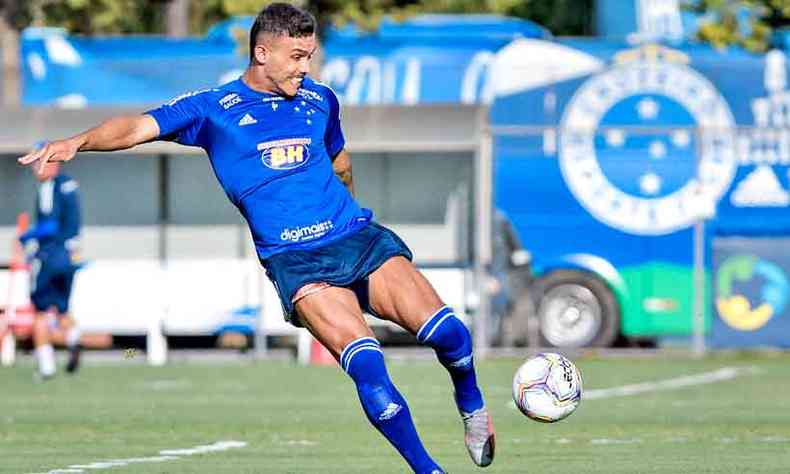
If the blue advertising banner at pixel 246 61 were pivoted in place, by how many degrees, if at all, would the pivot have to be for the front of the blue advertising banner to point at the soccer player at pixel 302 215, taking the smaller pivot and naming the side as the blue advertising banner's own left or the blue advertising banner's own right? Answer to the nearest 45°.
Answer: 0° — it already faces them

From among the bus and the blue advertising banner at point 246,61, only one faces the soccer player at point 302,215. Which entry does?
the blue advertising banner

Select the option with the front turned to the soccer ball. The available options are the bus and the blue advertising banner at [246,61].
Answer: the blue advertising banner

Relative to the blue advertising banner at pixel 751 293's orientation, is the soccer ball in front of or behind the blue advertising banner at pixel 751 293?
in front

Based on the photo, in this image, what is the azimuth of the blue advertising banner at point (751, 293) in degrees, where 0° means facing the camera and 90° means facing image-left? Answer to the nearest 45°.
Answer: approximately 0°

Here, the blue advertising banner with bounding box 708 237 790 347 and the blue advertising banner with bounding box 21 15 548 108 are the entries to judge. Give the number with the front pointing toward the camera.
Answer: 2

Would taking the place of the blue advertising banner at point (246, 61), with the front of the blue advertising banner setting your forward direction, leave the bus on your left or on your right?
on your left

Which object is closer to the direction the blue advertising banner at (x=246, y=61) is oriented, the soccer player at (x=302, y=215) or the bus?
the soccer player

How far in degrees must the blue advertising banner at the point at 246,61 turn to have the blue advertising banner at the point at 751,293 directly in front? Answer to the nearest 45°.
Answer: approximately 45° to its left
